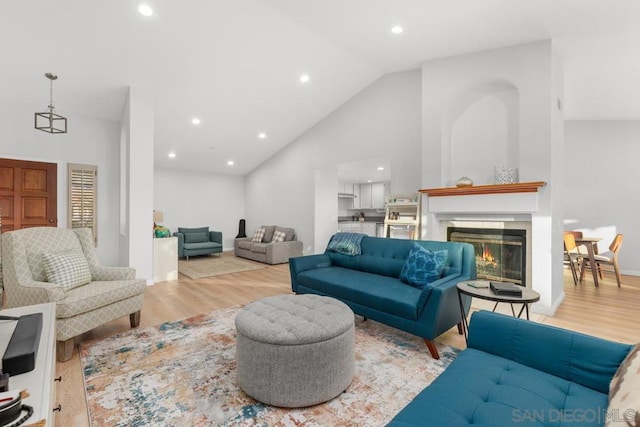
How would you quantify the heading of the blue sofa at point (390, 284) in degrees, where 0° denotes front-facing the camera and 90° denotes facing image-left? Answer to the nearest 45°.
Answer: approximately 45°

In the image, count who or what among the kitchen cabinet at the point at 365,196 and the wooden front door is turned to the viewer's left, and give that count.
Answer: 0

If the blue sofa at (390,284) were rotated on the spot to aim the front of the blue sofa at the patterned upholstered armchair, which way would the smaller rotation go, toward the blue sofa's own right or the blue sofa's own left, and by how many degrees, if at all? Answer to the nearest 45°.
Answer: approximately 45° to the blue sofa's own right

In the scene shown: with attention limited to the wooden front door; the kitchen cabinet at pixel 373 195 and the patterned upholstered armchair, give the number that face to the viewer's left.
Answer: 0

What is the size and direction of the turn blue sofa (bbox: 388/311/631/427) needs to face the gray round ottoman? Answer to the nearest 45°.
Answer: approximately 45° to its right

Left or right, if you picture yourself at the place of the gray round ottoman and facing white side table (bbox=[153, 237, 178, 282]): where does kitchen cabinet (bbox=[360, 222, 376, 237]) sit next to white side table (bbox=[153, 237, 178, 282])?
right

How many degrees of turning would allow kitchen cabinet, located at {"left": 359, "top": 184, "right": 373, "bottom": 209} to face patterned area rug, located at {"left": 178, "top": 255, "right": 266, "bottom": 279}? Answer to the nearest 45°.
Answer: approximately 45° to its right

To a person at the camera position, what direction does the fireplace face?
facing the viewer and to the left of the viewer

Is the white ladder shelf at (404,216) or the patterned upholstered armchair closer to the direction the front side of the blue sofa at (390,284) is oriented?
the patterned upholstered armchair

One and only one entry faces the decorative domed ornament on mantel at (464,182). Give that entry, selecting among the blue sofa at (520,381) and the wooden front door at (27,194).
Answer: the wooden front door

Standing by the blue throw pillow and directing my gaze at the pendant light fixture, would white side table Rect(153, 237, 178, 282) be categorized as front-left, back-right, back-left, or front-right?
front-right

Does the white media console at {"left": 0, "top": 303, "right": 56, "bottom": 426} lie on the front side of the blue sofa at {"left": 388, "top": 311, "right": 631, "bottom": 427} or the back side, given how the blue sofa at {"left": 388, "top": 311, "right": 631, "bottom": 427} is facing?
on the front side

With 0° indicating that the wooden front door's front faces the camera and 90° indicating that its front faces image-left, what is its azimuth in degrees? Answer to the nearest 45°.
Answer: approximately 315°

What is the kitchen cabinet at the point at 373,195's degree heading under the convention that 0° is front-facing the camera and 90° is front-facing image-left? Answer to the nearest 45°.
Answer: approximately 0°

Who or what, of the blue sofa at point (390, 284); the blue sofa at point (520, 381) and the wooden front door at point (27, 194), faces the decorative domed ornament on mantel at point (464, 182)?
the wooden front door
